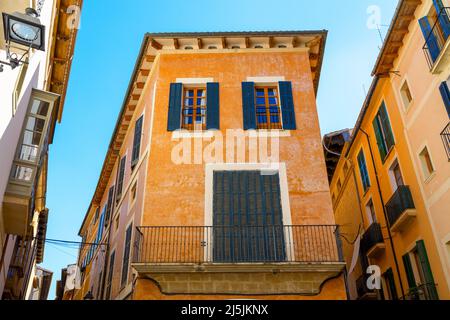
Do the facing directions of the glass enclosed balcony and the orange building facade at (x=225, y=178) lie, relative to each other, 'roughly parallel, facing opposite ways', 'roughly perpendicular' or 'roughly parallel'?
roughly perpendicular

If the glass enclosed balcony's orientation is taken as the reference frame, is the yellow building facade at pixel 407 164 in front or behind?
in front

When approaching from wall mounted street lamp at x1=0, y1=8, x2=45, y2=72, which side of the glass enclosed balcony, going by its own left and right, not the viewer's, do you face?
right

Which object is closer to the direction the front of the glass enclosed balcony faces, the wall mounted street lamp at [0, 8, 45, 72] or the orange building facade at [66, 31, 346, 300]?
the orange building facade

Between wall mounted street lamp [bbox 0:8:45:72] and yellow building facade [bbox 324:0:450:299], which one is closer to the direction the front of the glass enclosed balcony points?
the yellow building facade

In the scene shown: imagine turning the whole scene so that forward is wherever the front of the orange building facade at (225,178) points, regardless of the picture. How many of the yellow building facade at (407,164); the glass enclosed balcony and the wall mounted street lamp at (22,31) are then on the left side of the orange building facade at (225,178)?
1

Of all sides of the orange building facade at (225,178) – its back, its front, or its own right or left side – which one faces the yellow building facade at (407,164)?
left

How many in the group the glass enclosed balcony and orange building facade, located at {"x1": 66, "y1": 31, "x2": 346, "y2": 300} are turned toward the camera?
1

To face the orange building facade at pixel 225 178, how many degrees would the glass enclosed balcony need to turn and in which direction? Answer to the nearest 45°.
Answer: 0° — it already faces it

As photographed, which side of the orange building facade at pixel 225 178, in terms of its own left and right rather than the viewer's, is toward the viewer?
front

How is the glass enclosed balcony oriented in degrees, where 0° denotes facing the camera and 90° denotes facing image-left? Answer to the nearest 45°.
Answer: approximately 270°

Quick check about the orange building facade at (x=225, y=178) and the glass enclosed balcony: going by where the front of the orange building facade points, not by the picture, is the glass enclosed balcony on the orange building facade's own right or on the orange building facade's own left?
on the orange building facade's own right
